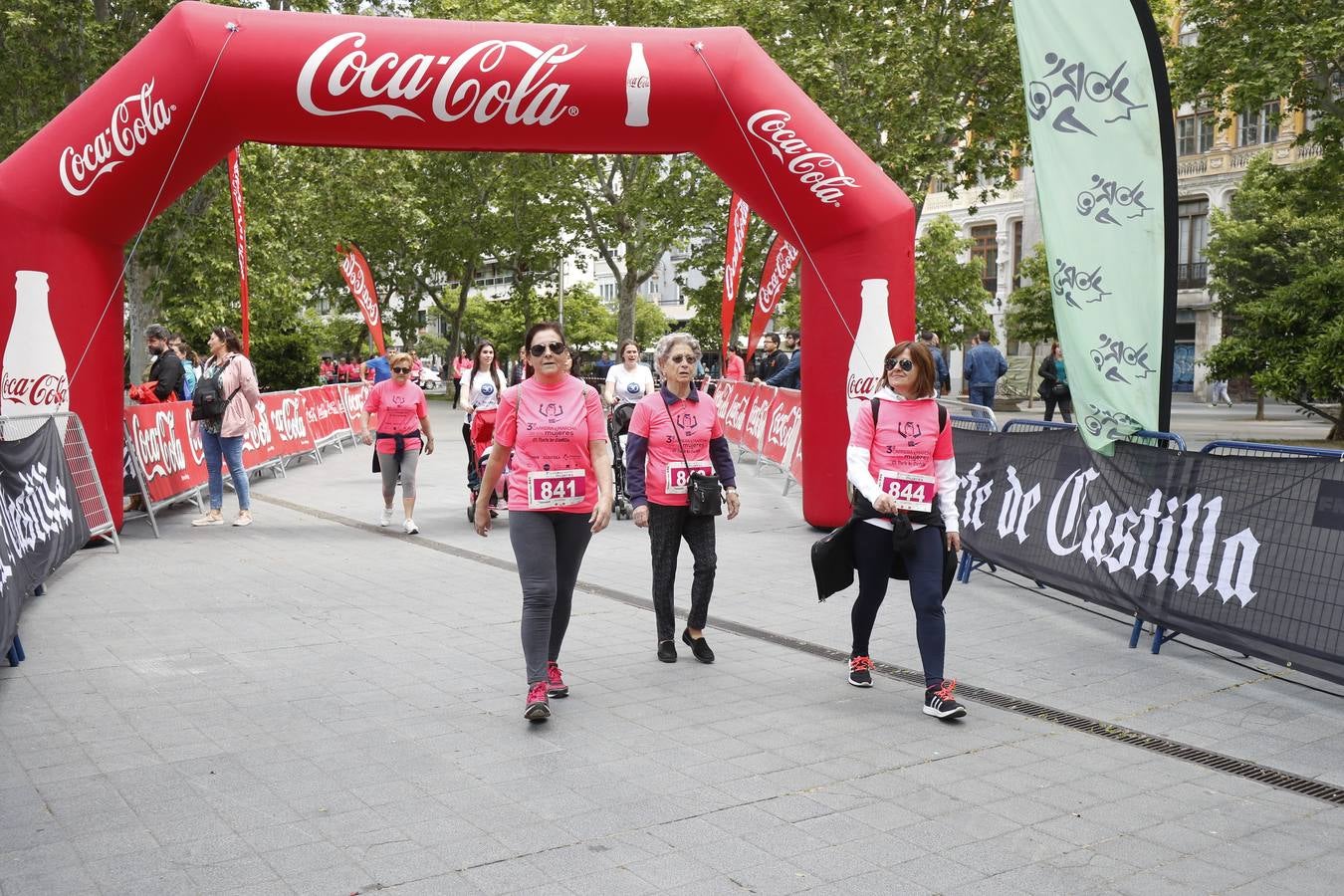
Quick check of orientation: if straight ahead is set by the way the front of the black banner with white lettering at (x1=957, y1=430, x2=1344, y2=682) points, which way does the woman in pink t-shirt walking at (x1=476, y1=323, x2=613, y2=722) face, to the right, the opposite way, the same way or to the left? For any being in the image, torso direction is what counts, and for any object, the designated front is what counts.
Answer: to the left

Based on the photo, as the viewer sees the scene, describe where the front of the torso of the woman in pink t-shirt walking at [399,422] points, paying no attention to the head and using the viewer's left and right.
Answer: facing the viewer

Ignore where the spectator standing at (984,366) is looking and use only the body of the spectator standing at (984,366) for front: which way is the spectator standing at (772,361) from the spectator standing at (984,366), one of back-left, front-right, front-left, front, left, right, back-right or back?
left

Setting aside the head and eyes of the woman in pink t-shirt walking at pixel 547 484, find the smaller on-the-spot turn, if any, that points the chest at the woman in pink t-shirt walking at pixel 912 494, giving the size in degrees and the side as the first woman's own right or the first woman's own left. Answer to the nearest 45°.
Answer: approximately 90° to the first woman's own left

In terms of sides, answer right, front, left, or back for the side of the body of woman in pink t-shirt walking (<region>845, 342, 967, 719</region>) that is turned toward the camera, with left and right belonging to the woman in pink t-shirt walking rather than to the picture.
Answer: front

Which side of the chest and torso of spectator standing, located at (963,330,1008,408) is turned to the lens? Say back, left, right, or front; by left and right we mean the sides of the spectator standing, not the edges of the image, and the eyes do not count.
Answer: back

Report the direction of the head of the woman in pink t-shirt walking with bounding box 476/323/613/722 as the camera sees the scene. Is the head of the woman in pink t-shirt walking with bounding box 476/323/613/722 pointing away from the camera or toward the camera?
toward the camera

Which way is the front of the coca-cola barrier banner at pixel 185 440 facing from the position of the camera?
facing the viewer and to the right of the viewer

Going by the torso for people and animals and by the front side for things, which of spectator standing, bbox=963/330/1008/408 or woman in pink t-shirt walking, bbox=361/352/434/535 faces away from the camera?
the spectator standing

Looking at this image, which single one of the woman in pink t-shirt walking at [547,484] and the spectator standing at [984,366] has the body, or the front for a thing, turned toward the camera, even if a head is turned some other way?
the woman in pink t-shirt walking

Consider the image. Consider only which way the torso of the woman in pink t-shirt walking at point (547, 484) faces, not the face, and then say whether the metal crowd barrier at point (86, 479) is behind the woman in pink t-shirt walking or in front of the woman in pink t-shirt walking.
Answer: behind

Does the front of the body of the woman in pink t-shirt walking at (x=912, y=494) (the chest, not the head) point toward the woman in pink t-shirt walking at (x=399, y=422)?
no

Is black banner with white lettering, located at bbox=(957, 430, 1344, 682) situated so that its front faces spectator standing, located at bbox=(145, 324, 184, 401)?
no

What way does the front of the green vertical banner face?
toward the camera

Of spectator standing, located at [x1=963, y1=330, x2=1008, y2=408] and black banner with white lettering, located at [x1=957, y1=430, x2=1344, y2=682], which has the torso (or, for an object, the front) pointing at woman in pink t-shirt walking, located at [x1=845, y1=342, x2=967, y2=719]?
the black banner with white lettering

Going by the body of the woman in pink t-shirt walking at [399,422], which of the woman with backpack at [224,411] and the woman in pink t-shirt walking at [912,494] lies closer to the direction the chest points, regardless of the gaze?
the woman in pink t-shirt walking

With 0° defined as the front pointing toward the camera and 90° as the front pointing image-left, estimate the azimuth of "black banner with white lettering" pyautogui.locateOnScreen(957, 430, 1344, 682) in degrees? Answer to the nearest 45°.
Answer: approximately 45°

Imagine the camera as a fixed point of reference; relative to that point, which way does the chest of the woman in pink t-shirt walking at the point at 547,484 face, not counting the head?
toward the camera

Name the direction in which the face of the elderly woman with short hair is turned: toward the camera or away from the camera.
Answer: toward the camera

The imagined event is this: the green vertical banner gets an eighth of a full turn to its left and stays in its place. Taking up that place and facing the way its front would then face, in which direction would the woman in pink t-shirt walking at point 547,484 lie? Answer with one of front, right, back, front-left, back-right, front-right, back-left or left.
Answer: right
